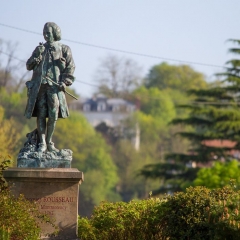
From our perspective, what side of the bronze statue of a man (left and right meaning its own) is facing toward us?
front

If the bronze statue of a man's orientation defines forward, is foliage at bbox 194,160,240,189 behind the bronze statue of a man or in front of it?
behind
